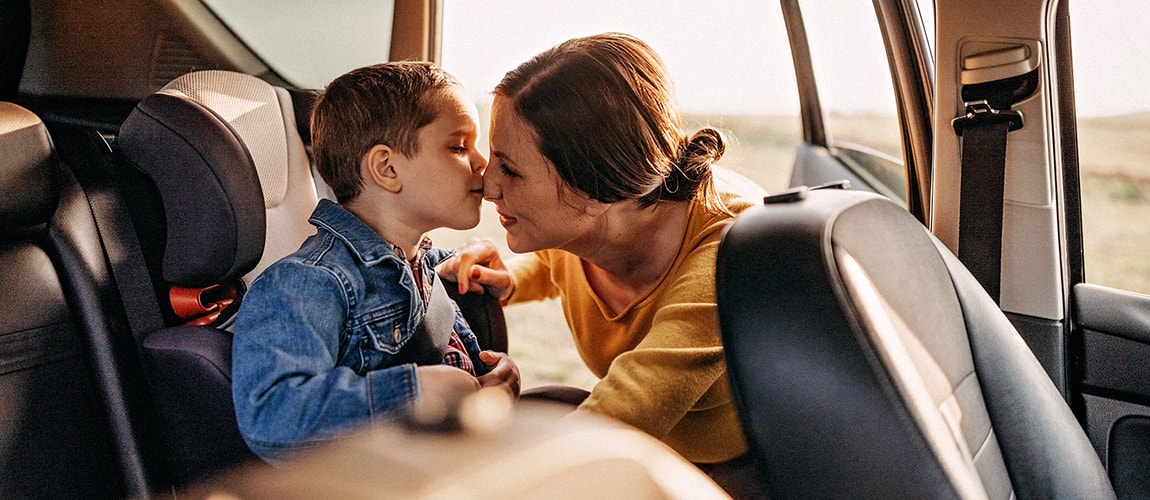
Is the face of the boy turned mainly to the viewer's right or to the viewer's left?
to the viewer's right

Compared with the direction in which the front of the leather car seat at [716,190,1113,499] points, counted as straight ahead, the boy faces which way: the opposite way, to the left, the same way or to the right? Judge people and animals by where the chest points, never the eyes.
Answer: the same way

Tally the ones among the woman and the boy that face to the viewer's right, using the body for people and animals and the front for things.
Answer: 1

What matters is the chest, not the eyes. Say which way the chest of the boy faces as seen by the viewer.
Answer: to the viewer's right

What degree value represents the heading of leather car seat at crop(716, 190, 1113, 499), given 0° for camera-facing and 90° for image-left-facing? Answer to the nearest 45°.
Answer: approximately 225°

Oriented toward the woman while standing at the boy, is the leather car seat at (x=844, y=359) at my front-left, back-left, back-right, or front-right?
front-right

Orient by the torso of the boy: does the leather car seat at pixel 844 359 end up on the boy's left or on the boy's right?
on the boy's right

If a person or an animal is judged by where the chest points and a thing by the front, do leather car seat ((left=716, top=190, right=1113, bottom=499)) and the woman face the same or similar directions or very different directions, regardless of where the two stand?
very different directions

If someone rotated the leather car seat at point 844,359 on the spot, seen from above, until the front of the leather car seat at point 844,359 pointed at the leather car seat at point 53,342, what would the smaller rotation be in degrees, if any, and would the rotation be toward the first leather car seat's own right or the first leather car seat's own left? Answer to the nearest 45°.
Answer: approximately 135° to the first leather car seat's own left
